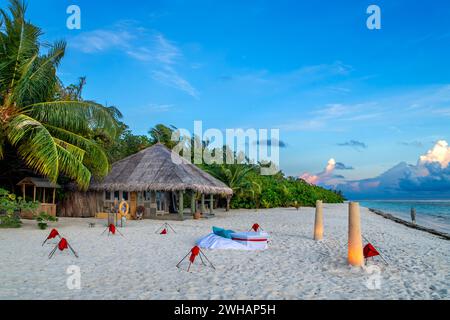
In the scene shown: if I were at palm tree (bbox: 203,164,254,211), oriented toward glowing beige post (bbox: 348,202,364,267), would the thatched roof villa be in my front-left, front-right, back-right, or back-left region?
front-right

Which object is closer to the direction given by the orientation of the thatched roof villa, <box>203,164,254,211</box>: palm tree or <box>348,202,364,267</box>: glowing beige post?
the glowing beige post

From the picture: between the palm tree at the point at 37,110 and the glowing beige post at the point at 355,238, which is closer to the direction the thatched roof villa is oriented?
the glowing beige post

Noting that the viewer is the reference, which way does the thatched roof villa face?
facing the viewer and to the right of the viewer

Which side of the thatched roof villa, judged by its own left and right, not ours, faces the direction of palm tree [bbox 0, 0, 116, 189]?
right

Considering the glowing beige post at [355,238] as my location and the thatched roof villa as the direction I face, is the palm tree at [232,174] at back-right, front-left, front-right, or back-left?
front-right

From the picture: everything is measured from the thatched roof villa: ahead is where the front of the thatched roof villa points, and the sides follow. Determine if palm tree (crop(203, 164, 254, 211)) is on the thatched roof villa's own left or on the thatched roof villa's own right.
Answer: on the thatched roof villa's own left
